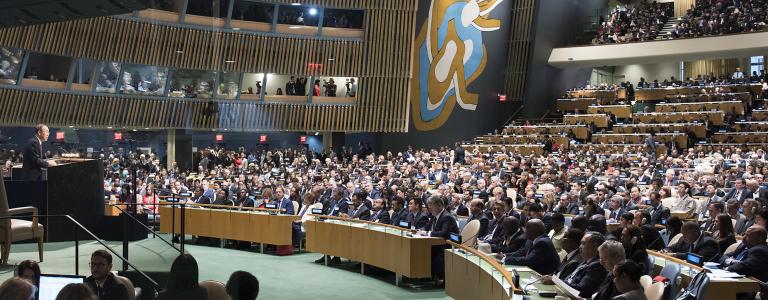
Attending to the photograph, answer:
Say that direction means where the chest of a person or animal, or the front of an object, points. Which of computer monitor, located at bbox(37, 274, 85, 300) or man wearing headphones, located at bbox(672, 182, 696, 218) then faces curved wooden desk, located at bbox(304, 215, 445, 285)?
the man wearing headphones

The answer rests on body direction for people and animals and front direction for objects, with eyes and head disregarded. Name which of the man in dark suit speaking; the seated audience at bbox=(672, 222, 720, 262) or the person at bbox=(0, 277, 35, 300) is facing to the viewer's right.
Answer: the man in dark suit speaking

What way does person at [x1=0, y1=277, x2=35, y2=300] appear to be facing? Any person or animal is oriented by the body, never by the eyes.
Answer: away from the camera

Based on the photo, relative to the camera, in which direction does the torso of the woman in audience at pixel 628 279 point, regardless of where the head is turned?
to the viewer's left

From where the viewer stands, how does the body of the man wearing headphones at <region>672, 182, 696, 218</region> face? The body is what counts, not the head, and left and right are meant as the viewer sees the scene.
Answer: facing the viewer and to the left of the viewer

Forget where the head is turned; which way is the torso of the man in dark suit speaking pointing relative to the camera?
to the viewer's right

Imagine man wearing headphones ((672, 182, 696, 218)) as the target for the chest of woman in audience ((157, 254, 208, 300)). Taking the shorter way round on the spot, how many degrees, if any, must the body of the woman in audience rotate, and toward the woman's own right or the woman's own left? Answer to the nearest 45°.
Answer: approximately 45° to the woman's own right

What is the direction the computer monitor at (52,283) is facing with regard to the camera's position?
facing the viewer

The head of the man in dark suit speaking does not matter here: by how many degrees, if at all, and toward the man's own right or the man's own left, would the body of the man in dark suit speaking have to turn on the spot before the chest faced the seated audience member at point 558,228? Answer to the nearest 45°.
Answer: approximately 45° to the man's own right

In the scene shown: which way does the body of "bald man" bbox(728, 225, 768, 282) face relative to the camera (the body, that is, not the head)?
to the viewer's left

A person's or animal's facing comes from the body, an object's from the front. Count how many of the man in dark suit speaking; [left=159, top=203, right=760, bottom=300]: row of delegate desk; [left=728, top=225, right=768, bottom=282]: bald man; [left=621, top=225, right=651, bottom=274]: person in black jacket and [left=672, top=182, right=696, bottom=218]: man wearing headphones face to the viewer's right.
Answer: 1

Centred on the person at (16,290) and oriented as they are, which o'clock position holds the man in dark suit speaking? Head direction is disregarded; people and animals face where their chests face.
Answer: The man in dark suit speaking is roughly at 12 o'clock from the person.

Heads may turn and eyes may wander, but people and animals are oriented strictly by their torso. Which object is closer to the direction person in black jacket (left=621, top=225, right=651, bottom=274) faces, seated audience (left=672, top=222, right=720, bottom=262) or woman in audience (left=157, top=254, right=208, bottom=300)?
the woman in audience

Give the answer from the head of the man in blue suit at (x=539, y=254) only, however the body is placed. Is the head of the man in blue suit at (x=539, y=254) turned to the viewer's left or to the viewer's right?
to the viewer's left

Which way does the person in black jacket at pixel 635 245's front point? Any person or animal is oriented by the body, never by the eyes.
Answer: to the viewer's left
